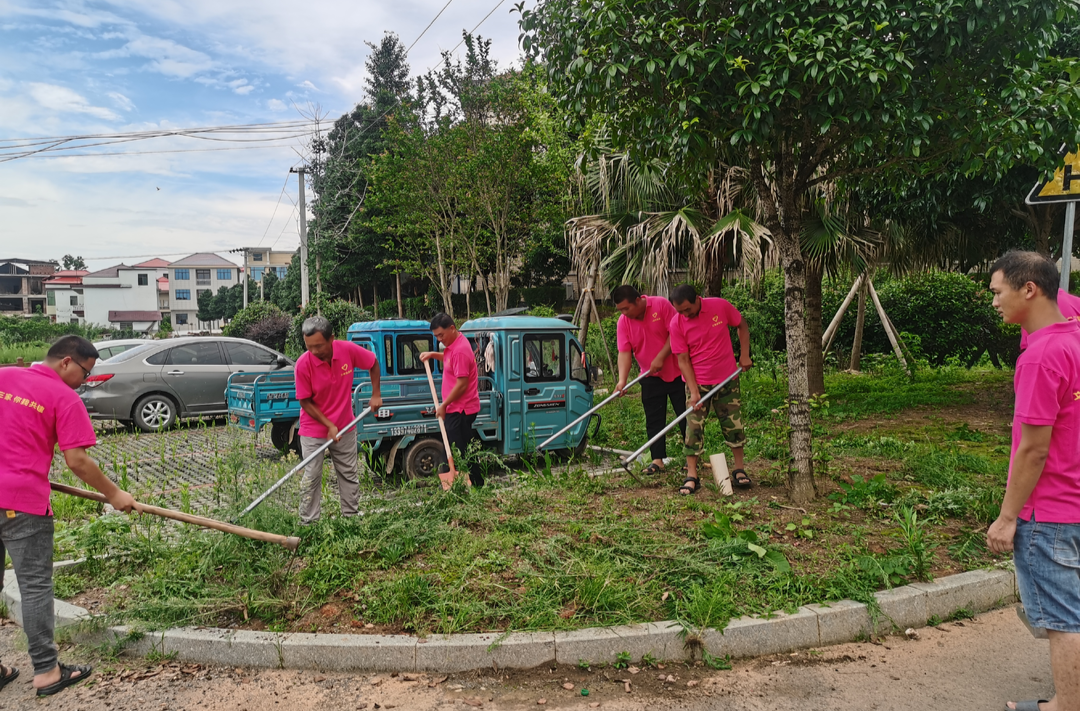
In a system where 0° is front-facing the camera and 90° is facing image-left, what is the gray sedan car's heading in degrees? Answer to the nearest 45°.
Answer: approximately 270°

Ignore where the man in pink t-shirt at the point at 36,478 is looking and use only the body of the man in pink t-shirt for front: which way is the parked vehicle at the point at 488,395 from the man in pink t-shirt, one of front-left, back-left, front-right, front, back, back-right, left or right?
front

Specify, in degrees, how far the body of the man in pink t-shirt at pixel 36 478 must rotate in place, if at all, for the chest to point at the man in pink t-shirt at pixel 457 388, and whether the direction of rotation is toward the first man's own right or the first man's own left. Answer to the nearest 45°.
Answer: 0° — they already face them

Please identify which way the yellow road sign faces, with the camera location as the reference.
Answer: facing the viewer

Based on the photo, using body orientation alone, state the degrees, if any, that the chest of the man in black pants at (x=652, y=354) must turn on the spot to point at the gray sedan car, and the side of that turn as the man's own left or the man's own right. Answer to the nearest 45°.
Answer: approximately 90° to the man's own right

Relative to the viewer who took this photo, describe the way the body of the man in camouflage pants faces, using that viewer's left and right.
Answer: facing the viewer and to the left of the viewer

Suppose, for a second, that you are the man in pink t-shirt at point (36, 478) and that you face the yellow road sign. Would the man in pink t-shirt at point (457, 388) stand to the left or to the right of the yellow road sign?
left

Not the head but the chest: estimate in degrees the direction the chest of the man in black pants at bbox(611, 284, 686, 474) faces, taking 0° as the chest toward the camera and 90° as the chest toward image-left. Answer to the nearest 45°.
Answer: approximately 45°

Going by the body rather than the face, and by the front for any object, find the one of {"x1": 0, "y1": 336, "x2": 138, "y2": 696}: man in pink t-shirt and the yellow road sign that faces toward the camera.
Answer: the yellow road sign

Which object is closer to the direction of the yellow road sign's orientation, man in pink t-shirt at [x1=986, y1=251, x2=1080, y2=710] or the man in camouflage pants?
the man in pink t-shirt

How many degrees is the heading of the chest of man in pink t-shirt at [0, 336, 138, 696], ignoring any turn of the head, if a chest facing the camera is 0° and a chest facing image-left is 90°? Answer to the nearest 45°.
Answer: approximately 225°

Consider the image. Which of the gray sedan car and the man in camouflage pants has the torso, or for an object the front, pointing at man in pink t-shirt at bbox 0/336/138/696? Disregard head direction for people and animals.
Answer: the man in camouflage pants

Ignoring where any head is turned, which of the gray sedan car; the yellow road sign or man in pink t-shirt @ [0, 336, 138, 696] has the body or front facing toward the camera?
the yellow road sign

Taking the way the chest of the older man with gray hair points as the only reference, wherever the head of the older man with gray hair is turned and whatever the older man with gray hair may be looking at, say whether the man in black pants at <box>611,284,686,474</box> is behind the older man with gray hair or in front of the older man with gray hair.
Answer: behind

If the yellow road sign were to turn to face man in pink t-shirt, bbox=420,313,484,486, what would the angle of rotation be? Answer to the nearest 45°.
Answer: approximately 90° to its right

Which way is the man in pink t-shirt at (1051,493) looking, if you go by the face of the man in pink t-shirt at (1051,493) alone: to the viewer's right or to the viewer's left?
to the viewer's left

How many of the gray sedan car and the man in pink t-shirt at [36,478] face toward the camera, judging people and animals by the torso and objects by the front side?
0
